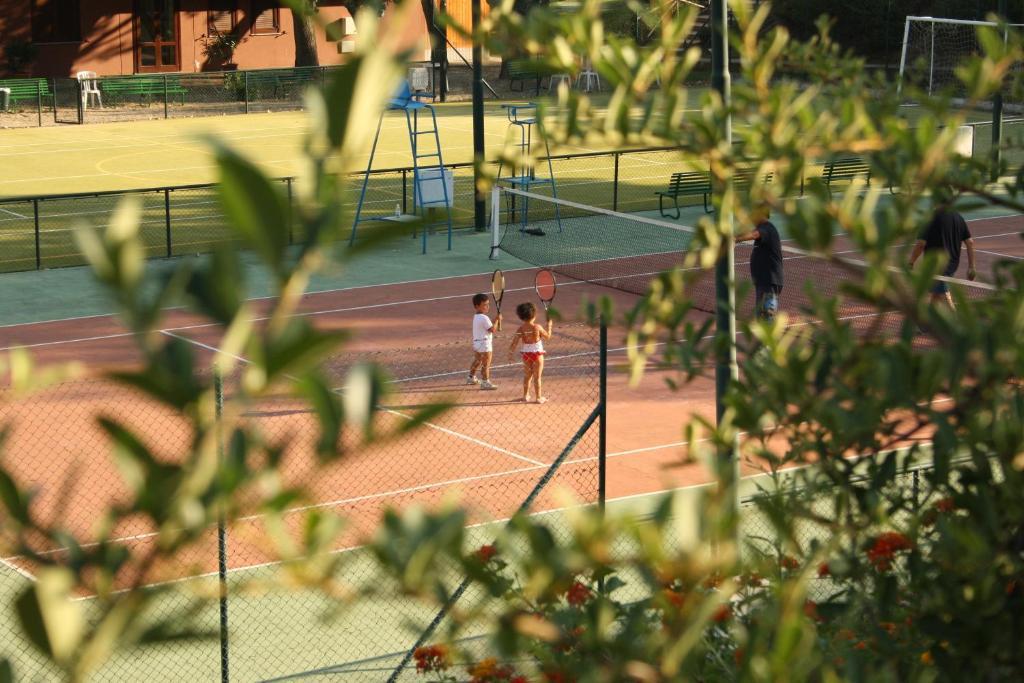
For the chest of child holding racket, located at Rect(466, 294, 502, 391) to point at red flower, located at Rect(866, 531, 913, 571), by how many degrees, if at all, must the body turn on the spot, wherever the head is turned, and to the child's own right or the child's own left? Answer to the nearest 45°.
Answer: approximately 90° to the child's own right

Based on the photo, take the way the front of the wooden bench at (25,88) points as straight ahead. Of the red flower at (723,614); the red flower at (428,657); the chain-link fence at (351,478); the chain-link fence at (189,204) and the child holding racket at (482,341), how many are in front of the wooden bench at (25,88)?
5

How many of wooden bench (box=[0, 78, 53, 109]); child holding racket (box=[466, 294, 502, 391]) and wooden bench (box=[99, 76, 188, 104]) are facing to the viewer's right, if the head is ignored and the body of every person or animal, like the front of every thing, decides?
1

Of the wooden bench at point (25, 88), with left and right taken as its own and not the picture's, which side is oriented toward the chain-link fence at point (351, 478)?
front

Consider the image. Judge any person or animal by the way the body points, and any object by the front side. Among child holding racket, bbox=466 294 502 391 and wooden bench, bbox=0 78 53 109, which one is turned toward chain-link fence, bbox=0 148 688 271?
the wooden bench

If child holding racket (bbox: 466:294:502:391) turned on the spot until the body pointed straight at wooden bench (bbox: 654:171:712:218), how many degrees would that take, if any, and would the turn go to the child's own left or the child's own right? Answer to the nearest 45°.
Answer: approximately 90° to the child's own left

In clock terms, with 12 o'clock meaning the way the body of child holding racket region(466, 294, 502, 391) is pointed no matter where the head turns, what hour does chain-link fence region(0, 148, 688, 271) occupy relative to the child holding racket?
The chain-link fence is roughly at 8 o'clock from the child holding racket.

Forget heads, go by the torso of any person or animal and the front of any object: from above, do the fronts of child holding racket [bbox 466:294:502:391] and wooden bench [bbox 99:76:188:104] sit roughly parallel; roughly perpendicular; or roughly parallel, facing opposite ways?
roughly perpendicular

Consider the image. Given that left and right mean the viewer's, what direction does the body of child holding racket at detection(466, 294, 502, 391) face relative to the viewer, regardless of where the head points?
facing to the right of the viewer

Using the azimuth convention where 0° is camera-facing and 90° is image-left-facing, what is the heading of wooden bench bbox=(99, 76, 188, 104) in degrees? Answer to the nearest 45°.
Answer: approximately 0°

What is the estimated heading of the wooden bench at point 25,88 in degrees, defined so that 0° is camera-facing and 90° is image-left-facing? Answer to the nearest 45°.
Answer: approximately 0°

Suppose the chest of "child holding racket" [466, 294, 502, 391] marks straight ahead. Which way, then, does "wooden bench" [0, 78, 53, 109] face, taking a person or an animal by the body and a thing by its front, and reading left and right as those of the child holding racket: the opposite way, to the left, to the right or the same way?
to the right

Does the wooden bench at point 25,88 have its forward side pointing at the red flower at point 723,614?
yes
